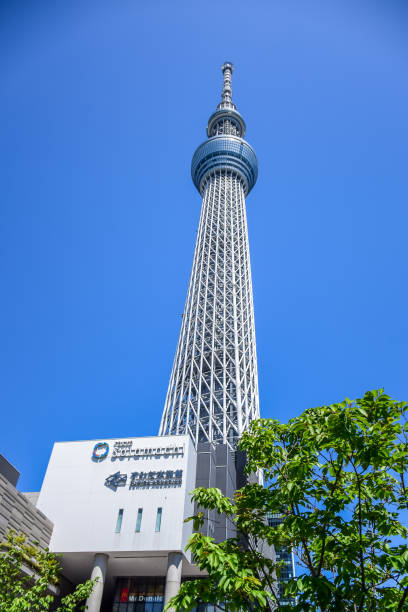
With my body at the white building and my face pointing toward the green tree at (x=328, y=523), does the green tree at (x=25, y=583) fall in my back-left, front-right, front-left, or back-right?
front-right

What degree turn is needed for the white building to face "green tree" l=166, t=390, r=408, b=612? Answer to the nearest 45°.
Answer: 0° — it already faces it

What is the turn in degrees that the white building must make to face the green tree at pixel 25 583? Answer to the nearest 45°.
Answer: approximately 45° to its right

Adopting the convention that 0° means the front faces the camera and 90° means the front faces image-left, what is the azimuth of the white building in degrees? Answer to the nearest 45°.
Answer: approximately 0°

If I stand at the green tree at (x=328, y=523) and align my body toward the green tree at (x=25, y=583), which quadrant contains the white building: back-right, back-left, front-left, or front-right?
front-right
